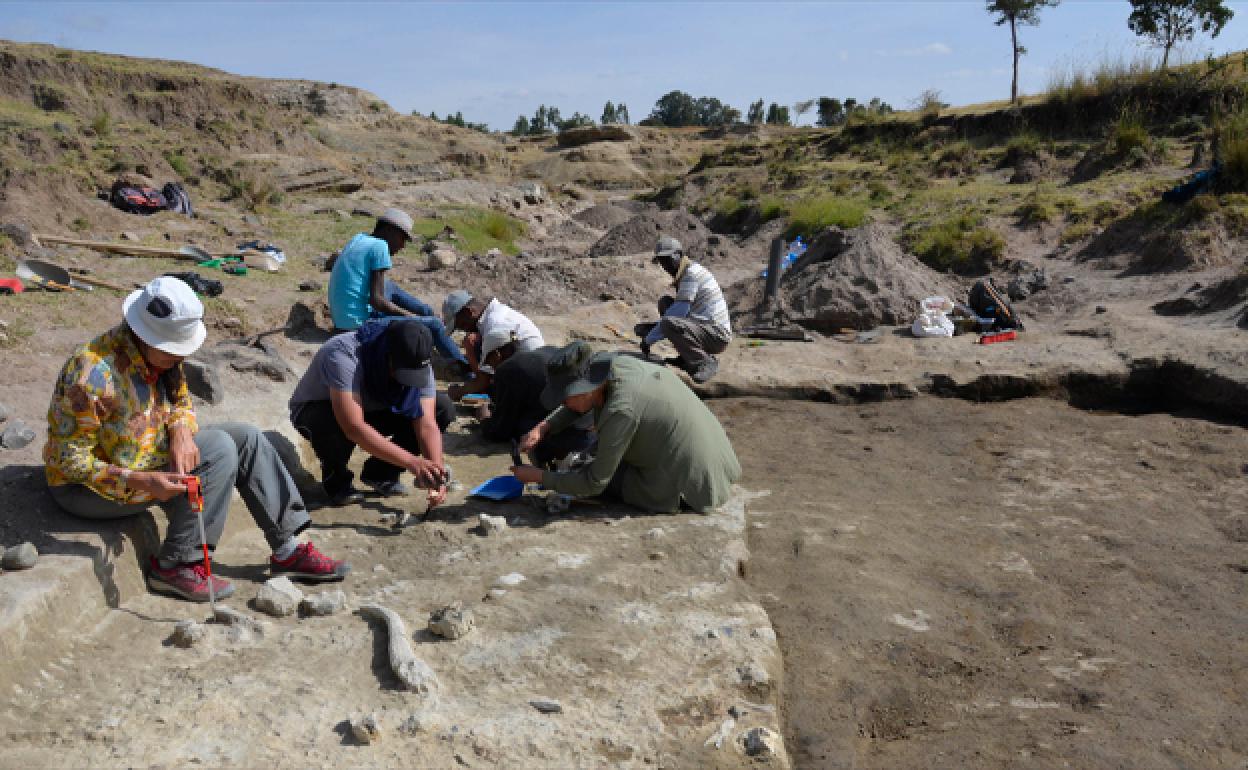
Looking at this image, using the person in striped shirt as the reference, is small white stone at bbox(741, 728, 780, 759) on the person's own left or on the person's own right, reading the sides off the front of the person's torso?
on the person's own left

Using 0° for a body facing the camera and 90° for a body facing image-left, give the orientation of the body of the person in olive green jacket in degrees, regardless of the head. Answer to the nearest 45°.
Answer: approximately 90°

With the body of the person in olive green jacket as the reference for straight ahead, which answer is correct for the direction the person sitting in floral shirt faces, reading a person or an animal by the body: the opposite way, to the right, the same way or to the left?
the opposite way

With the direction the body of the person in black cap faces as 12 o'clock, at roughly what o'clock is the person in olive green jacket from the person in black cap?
The person in olive green jacket is roughly at 11 o'clock from the person in black cap.

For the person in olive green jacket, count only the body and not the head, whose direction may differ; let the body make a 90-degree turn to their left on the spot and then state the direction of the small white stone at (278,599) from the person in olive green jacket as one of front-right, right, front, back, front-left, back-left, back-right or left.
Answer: front-right

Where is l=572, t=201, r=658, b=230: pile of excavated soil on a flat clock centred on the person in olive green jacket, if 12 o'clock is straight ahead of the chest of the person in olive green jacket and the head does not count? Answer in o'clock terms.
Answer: The pile of excavated soil is roughly at 3 o'clock from the person in olive green jacket.

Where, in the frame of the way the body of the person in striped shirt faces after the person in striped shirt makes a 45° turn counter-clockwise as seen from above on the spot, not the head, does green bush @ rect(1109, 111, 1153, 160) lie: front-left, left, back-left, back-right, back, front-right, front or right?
back

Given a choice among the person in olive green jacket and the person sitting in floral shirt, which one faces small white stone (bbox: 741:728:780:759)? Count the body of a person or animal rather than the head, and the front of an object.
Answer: the person sitting in floral shirt

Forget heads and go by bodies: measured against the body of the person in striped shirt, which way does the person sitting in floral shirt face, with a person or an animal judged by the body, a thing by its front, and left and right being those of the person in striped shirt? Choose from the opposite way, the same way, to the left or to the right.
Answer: the opposite way

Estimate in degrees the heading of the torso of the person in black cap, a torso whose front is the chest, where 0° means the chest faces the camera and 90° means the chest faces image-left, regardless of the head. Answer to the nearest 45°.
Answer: approximately 315°

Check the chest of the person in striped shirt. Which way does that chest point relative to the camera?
to the viewer's left

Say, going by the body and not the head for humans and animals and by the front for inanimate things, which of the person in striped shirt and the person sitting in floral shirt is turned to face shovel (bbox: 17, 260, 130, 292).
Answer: the person in striped shirt

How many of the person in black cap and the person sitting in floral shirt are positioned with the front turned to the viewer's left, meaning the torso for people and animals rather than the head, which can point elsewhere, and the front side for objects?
0

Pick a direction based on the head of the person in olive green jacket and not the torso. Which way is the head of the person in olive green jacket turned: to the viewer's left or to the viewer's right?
to the viewer's left

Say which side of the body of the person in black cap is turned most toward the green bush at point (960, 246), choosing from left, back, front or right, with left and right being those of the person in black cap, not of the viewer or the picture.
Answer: left
